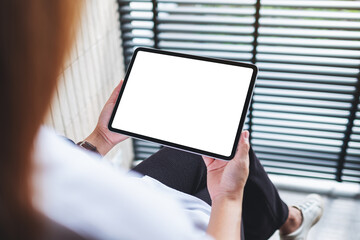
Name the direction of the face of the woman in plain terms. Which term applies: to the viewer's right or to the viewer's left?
to the viewer's right

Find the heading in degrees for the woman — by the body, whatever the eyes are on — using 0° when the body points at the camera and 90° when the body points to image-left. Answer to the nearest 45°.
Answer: approximately 225°
